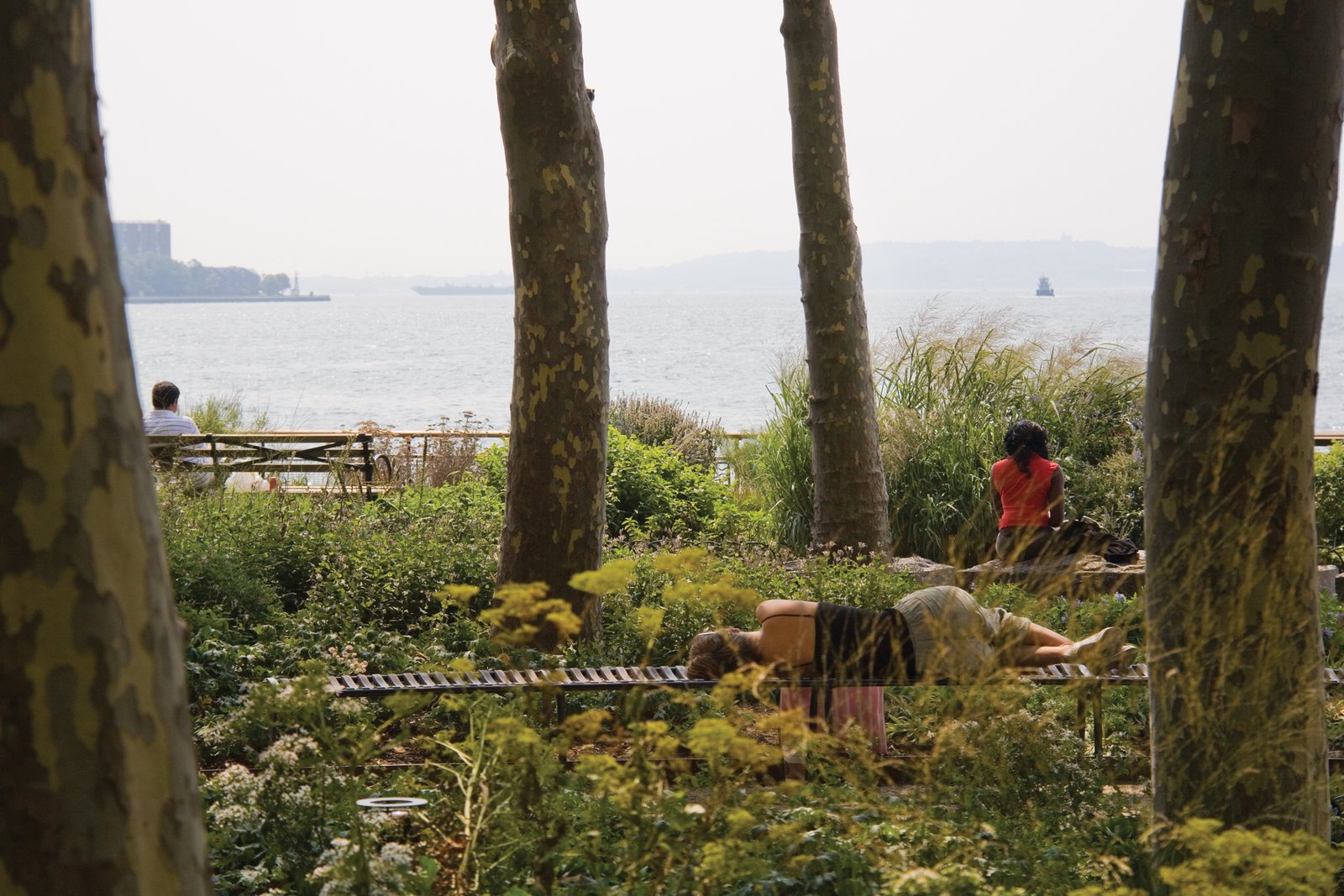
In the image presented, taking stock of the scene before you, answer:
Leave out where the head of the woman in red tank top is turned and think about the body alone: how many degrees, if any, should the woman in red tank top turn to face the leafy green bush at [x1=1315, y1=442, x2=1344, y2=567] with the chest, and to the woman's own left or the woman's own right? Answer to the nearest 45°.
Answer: approximately 45° to the woman's own right

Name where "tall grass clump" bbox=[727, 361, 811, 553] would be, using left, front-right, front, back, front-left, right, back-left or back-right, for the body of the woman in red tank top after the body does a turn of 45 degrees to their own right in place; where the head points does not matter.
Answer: left

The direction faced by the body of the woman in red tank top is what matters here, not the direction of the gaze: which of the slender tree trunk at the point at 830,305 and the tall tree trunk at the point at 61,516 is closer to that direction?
the slender tree trunk

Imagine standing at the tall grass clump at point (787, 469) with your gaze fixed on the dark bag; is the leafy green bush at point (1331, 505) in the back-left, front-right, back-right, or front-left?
front-left

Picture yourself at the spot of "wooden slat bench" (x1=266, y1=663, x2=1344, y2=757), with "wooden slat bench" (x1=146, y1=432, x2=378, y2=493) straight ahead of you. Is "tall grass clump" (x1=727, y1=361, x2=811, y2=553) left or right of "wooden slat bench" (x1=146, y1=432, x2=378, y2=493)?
right

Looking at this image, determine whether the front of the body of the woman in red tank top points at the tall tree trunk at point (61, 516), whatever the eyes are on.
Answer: no

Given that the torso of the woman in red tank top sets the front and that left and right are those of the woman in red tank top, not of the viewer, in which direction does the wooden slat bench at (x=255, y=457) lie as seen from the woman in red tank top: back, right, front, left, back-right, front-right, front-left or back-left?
left

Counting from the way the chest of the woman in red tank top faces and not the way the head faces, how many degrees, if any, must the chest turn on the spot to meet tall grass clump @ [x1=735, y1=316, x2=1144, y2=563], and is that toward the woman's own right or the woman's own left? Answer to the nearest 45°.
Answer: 0° — they already face it

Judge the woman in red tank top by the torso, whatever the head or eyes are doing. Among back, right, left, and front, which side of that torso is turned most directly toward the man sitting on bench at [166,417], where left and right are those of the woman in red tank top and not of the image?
left

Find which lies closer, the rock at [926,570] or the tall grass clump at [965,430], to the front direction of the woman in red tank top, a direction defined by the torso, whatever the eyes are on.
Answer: the tall grass clump

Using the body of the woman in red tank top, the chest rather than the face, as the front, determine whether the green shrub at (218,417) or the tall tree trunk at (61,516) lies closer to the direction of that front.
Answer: the green shrub

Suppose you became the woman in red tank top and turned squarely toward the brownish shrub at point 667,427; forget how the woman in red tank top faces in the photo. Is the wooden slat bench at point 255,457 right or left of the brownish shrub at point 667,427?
left

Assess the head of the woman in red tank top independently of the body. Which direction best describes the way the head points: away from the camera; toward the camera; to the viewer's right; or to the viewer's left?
away from the camera

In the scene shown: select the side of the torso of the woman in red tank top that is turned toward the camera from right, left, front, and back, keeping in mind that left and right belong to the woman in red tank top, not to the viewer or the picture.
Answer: back

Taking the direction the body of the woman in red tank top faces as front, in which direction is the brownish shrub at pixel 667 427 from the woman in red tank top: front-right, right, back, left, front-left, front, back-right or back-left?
front-left

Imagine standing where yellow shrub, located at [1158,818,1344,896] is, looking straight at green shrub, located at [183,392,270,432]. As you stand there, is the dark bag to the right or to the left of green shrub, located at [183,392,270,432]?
right

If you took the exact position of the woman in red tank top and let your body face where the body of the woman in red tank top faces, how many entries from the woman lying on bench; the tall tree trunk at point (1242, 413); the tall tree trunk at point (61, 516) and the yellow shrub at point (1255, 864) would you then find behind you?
4

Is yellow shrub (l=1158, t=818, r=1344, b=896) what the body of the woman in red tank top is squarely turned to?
no

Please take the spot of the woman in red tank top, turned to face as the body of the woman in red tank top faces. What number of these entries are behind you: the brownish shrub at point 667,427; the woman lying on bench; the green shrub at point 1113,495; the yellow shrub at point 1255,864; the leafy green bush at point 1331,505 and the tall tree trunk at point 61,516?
3

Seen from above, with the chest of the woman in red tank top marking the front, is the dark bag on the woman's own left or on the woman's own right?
on the woman's own right

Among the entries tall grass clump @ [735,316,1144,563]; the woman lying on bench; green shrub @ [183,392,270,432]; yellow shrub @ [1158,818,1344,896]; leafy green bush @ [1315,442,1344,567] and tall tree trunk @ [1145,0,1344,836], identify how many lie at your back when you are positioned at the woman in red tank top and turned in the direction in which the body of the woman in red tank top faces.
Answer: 3
